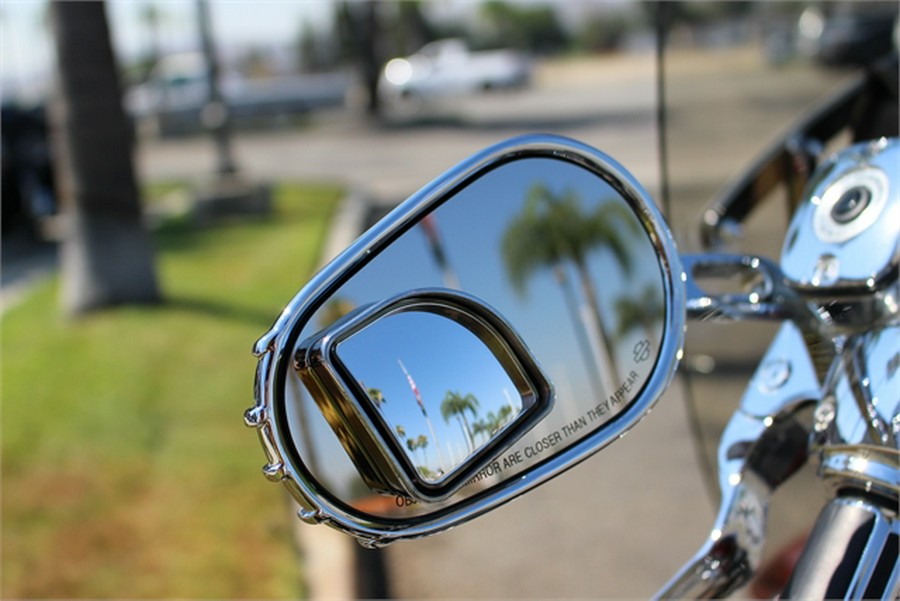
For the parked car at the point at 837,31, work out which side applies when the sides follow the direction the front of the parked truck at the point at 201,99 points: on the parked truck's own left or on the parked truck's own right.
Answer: on the parked truck's own left
